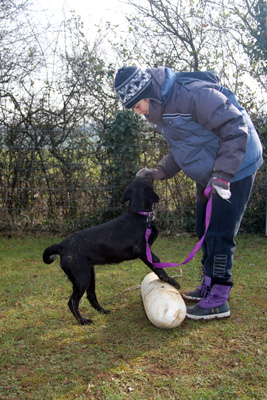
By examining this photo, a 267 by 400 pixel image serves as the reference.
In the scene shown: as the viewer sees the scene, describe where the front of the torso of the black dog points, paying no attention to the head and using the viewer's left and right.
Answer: facing to the right of the viewer

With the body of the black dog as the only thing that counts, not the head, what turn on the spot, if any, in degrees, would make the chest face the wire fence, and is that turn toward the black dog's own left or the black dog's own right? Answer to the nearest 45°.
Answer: approximately 90° to the black dog's own left
